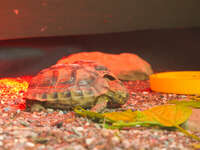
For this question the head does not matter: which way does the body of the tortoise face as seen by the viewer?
to the viewer's right

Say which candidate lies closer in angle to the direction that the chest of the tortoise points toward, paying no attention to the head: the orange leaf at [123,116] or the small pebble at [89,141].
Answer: the orange leaf

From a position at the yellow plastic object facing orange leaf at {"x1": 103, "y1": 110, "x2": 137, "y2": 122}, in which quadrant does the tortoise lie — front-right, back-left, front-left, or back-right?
front-right

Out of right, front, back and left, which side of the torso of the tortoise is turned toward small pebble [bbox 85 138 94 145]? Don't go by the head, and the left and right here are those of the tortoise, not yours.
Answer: right

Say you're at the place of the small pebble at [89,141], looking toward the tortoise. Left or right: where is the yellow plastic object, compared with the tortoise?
right

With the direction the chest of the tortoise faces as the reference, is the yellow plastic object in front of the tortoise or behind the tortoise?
in front

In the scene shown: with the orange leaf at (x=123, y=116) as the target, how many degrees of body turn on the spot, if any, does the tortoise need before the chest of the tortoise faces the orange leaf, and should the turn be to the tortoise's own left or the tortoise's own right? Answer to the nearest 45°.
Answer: approximately 45° to the tortoise's own right

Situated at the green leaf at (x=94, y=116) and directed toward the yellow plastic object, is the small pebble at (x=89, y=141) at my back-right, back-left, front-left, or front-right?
back-right
